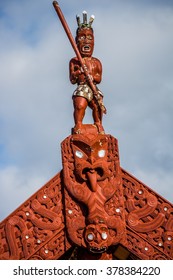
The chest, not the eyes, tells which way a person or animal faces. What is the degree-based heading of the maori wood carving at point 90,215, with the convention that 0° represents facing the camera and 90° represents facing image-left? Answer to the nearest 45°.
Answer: approximately 0°

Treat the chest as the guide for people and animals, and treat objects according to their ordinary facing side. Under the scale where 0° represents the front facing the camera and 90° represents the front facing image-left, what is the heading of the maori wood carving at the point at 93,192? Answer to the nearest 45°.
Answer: approximately 0°
